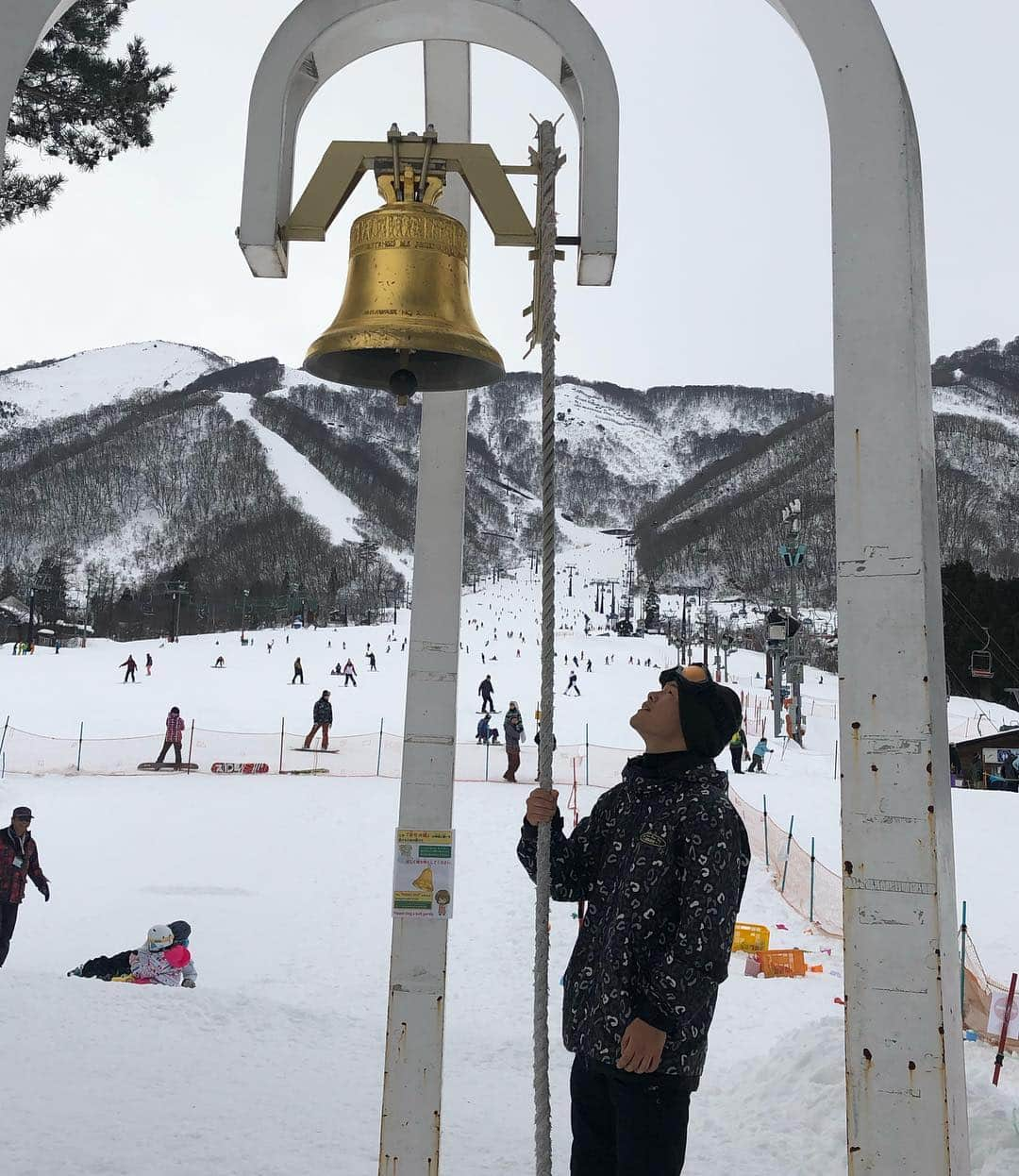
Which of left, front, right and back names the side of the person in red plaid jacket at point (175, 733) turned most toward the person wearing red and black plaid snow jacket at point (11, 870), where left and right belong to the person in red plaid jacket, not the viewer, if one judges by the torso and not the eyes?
front

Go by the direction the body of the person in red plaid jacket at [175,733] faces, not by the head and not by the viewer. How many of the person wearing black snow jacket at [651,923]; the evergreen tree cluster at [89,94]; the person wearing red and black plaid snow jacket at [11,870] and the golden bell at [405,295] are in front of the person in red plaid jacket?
4

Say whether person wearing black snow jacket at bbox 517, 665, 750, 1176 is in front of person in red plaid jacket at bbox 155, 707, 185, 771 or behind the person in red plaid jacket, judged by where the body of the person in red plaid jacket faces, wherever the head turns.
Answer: in front

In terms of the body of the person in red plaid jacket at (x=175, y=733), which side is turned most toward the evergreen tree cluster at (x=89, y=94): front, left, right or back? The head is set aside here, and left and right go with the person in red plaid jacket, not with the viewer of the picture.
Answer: front

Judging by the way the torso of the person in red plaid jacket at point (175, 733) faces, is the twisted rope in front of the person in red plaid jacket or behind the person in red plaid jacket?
in front

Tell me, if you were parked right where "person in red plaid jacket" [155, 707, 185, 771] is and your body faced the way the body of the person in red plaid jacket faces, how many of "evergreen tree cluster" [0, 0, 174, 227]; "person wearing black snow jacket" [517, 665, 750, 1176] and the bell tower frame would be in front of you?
3

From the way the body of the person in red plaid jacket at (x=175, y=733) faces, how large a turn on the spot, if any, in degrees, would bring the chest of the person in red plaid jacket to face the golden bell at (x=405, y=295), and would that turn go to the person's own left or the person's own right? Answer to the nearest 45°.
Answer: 0° — they already face it

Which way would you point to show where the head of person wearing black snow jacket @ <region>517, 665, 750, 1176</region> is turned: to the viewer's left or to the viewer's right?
to the viewer's left

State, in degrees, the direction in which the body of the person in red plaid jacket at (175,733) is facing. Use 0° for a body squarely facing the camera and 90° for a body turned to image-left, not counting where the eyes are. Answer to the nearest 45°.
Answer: approximately 0°

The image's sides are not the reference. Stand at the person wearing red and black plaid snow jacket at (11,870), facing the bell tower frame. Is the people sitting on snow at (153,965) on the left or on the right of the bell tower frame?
left

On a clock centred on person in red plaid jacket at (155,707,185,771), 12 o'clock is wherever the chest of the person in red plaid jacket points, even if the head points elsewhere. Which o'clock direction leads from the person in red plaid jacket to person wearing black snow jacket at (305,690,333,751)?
The person wearing black snow jacket is roughly at 8 o'clock from the person in red plaid jacket.

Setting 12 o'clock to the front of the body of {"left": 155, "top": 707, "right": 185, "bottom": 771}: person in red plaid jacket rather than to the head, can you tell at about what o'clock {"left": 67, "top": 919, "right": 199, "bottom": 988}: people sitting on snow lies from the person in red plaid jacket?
The people sitting on snow is roughly at 12 o'clock from the person in red plaid jacket.
